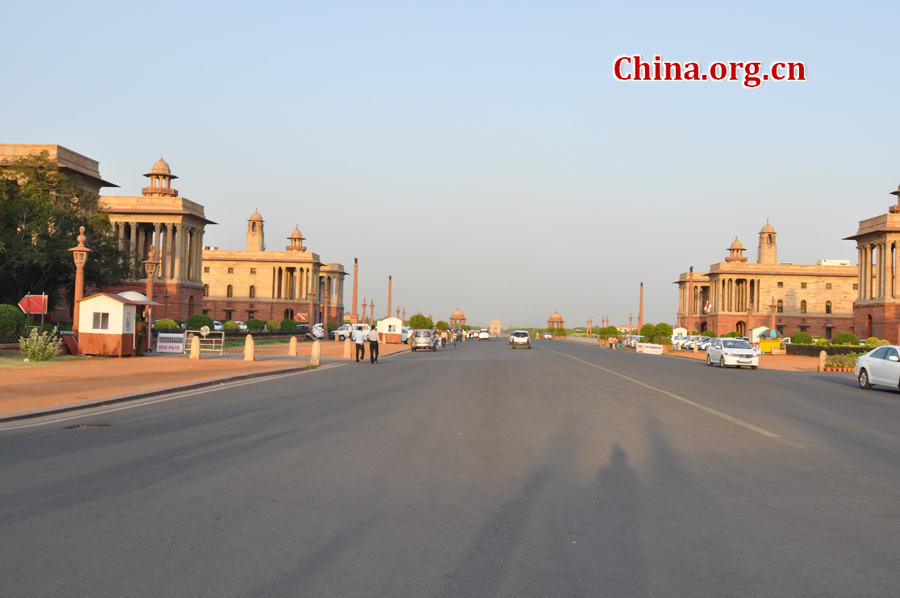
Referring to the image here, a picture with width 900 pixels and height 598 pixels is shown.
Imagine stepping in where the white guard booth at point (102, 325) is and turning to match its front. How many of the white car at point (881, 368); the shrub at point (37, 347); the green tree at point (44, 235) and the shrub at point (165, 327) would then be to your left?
2

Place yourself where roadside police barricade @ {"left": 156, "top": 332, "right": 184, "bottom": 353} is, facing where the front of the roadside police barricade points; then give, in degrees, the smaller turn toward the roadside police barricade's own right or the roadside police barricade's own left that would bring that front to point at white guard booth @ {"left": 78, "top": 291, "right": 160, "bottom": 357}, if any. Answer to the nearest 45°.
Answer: approximately 45° to the roadside police barricade's own right

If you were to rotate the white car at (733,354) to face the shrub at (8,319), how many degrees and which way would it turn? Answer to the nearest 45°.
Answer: approximately 90° to its right

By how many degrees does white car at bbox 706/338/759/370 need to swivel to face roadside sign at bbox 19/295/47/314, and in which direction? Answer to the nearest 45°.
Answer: approximately 90° to its right

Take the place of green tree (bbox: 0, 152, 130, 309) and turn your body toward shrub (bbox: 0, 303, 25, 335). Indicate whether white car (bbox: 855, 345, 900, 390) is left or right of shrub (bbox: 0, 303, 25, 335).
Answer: left

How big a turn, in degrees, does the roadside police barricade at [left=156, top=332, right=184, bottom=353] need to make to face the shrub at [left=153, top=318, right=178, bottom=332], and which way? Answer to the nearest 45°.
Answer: approximately 180°
